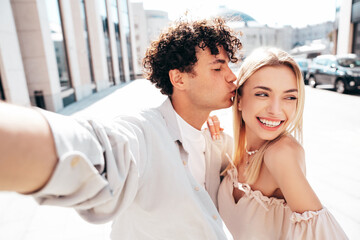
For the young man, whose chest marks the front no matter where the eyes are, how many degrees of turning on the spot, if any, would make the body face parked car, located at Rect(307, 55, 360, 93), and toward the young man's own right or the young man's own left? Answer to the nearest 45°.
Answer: approximately 90° to the young man's own left

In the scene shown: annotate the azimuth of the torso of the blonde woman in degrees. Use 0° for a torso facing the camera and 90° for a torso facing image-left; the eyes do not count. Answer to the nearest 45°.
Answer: approximately 45°

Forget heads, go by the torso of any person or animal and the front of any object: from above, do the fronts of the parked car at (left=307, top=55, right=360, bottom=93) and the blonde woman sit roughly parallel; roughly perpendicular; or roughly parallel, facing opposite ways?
roughly perpendicular

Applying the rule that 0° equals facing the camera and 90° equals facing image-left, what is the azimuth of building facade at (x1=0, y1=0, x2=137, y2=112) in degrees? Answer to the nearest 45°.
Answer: approximately 315°

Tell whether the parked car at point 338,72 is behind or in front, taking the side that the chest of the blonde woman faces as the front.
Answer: behind

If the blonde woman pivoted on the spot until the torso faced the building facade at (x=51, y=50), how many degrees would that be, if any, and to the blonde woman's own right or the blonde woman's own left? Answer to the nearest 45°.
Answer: approximately 90° to the blonde woman's own right
